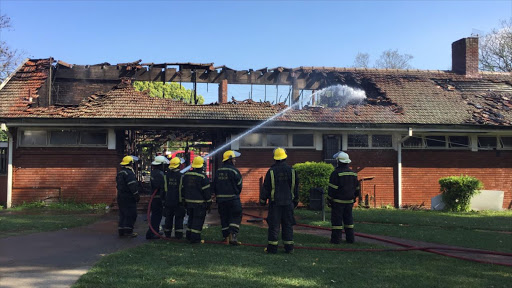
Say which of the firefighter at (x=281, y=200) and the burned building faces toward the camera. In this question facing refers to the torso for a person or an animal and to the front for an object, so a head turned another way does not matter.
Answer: the burned building

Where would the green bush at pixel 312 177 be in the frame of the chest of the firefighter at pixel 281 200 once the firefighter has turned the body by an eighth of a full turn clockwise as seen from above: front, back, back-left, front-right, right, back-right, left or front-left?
front-left

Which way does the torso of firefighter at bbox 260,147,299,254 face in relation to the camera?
away from the camera

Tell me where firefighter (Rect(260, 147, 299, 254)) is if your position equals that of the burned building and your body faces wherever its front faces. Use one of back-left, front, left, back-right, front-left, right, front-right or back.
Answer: front

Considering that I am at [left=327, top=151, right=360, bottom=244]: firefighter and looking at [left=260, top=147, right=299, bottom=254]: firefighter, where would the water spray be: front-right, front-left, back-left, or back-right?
back-right

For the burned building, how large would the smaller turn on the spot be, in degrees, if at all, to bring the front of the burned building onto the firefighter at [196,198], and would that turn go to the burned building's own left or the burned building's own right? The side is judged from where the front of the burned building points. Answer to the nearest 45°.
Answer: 0° — it already faces them

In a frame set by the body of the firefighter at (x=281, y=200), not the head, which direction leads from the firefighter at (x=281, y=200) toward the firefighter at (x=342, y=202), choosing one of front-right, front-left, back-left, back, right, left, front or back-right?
front-right

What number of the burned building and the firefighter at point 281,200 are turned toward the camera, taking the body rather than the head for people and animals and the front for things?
1

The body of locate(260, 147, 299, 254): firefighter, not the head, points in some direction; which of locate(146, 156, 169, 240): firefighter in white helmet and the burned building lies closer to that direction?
the burned building

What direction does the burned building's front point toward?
toward the camera

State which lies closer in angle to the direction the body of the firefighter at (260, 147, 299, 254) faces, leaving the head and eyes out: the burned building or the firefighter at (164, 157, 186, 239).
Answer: the burned building

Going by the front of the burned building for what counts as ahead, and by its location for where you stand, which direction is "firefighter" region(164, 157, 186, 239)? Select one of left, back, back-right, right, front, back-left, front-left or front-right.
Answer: front

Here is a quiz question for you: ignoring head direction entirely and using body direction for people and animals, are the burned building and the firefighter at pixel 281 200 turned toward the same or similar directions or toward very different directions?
very different directions
